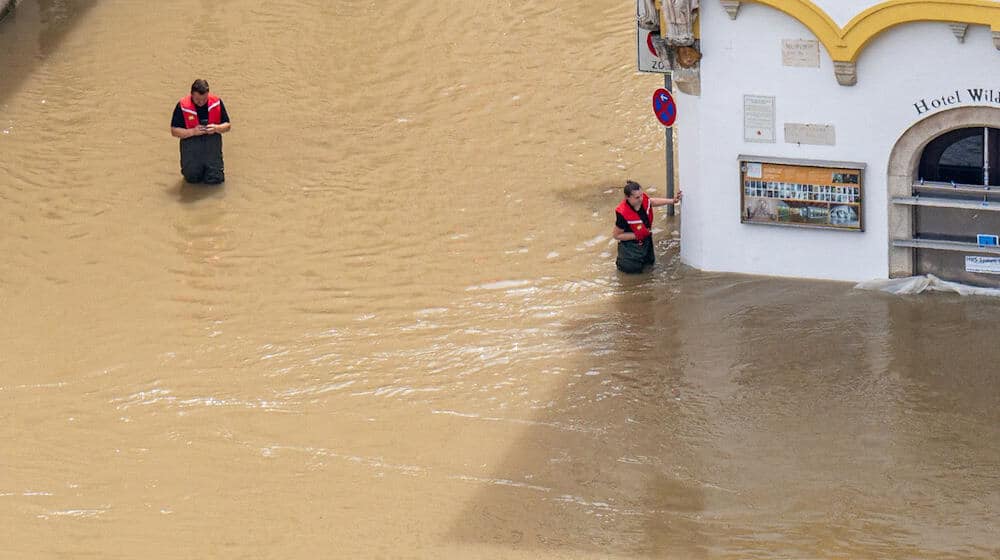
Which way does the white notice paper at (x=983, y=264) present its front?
toward the camera

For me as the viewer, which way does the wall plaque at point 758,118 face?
facing the viewer

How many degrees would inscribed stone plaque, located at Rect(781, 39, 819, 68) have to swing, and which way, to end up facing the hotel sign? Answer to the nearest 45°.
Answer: approximately 90° to its left

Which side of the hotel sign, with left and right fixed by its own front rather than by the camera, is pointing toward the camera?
front

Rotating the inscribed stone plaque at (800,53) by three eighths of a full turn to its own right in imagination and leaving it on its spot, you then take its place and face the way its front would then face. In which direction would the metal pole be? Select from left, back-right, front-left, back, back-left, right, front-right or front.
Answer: front

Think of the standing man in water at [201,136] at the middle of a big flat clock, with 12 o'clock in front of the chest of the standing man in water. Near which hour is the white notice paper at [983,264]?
The white notice paper is roughly at 10 o'clock from the standing man in water.

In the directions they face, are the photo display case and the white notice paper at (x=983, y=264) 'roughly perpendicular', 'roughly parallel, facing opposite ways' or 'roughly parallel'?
roughly parallel

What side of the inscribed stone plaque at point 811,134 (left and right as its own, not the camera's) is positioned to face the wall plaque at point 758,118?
right

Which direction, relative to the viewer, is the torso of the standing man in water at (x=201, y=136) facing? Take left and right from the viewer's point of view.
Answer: facing the viewer

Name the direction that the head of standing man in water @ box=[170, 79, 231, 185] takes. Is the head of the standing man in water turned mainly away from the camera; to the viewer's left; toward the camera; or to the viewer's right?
toward the camera

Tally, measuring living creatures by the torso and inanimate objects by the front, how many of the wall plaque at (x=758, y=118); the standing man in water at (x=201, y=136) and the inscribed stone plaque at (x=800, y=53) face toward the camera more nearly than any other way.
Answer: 3
